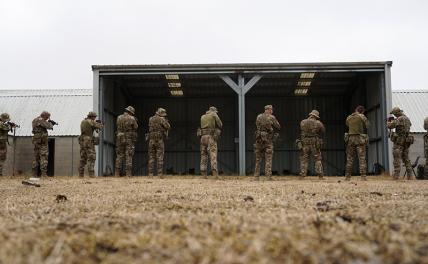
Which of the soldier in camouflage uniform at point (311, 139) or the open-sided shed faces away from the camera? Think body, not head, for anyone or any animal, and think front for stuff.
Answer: the soldier in camouflage uniform

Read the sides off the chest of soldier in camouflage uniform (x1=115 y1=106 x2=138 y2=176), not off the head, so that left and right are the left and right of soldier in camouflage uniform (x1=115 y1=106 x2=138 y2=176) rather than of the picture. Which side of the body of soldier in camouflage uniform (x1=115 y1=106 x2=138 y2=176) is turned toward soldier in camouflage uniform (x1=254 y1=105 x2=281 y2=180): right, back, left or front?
right

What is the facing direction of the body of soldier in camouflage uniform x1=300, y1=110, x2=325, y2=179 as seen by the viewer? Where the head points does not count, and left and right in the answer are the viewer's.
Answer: facing away from the viewer

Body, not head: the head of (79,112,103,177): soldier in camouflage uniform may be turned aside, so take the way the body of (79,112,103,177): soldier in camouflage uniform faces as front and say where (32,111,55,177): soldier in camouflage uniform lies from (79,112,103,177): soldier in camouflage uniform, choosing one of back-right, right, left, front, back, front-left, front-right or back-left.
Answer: back-left

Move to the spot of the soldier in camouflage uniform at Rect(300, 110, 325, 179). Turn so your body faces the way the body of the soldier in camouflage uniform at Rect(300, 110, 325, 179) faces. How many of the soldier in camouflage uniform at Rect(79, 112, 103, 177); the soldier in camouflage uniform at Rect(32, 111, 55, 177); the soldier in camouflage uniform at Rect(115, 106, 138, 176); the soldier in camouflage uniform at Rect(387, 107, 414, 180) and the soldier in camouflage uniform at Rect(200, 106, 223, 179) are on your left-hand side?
4

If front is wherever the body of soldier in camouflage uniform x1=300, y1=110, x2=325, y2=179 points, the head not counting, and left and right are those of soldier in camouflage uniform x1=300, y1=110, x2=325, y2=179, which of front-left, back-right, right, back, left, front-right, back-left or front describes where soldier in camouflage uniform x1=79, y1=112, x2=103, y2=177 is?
left

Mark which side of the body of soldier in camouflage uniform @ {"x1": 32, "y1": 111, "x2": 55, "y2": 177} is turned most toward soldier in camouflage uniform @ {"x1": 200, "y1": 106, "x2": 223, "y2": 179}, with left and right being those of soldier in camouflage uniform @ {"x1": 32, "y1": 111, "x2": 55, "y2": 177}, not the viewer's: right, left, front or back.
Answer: right

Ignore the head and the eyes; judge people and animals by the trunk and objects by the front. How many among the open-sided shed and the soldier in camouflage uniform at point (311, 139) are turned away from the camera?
1

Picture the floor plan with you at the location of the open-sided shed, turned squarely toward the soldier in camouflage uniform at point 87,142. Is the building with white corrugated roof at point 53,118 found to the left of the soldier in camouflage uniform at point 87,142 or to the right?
right

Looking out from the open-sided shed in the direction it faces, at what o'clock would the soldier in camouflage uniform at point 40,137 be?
The soldier in camouflage uniform is roughly at 1 o'clock from the open-sided shed.

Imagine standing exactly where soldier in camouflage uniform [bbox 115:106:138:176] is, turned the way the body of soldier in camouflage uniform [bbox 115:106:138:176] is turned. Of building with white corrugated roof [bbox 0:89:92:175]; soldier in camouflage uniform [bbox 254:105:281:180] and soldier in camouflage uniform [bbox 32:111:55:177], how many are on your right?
1

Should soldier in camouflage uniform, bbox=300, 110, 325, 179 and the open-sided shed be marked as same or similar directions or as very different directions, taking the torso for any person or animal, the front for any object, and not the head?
very different directions

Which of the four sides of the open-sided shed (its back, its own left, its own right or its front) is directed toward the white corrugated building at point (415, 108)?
left

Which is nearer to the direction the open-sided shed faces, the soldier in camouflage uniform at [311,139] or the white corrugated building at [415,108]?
the soldier in camouflage uniform
